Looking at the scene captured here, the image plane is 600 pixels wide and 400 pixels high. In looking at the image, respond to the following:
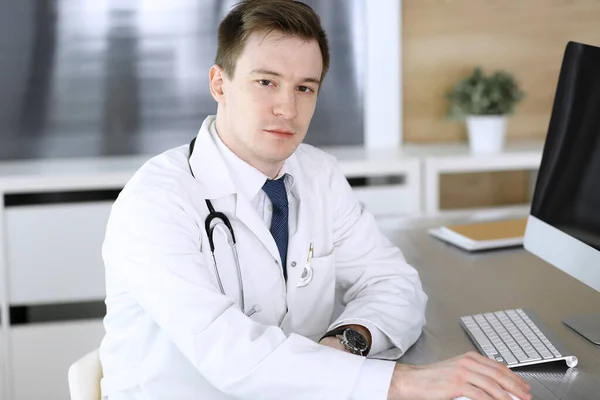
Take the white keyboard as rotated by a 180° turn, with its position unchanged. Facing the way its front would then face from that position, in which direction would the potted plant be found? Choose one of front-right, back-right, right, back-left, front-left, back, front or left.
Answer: left

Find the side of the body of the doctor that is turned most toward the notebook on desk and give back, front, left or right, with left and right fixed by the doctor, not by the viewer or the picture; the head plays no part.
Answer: left

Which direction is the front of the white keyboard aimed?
to the viewer's left

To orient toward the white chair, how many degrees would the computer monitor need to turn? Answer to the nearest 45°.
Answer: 0° — it already faces it

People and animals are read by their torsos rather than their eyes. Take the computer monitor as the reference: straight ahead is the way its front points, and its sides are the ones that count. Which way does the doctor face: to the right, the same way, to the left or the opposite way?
to the left

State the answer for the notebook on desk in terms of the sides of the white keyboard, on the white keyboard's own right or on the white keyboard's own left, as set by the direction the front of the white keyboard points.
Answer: on the white keyboard's own right

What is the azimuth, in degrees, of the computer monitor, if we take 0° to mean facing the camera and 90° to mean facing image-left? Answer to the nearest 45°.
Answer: approximately 45°

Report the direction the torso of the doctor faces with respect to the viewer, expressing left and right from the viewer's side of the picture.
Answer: facing the viewer and to the right of the viewer

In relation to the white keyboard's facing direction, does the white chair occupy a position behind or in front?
in front

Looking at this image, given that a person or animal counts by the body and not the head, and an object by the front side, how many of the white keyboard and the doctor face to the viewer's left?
1
